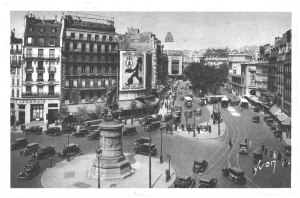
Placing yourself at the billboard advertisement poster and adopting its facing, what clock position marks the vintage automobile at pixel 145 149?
The vintage automobile is roughly at 12 o'clock from the billboard advertisement poster.

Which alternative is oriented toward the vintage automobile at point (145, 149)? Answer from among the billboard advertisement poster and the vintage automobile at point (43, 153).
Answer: the billboard advertisement poster

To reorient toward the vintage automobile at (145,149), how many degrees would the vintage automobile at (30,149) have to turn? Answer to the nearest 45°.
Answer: approximately 135° to its left
